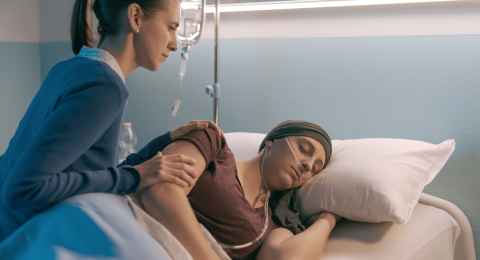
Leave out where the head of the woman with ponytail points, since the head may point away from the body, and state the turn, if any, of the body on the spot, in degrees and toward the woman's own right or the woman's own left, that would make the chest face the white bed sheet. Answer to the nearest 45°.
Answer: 0° — they already face it

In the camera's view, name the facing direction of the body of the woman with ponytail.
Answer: to the viewer's right

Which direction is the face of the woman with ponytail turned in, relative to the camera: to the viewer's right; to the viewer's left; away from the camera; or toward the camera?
to the viewer's right

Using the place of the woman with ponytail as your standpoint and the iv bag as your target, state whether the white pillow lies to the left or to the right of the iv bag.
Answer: right

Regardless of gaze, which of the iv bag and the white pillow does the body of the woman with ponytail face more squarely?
the white pillow

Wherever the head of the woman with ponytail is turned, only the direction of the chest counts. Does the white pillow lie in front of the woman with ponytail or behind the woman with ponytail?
in front
